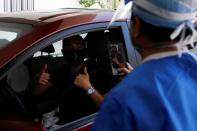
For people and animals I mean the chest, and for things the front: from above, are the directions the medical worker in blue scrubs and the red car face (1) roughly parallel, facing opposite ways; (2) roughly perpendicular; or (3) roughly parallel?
roughly perpendicular

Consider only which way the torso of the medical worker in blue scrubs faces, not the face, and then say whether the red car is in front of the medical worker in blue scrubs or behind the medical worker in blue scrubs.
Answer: in front

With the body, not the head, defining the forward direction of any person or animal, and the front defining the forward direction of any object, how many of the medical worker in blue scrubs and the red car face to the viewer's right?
0

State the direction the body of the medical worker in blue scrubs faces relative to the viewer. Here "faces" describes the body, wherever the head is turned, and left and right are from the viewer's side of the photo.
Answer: facing away from the viewer and to the left of the viewer

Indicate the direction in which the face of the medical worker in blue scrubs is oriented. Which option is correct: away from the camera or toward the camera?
away from the camera

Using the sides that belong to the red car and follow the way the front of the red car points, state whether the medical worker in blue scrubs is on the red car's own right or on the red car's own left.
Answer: on the red car's own left
